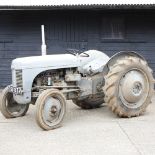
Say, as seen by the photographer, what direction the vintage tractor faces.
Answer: facing the viewer and to the left of the viewer
